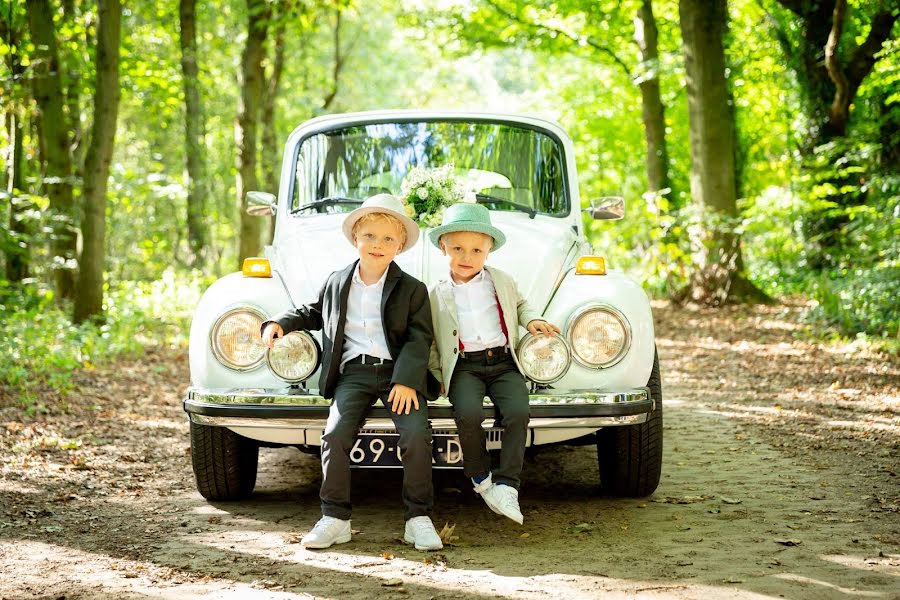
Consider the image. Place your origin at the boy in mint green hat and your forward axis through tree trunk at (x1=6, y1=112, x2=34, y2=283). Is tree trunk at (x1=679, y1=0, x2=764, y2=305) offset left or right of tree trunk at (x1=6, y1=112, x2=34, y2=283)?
right

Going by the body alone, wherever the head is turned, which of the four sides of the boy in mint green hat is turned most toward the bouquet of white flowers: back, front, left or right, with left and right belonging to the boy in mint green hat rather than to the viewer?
back

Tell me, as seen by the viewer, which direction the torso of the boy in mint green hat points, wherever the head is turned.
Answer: toward the camera

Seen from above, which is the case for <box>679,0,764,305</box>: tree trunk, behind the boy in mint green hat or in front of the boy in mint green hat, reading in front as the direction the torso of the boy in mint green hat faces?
behind

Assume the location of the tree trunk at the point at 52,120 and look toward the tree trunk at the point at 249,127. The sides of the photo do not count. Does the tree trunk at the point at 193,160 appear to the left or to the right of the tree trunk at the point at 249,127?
left

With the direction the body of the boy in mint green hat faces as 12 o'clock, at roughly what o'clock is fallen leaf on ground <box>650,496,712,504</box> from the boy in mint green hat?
The fallen leaf on ground is roughly at 8 o'clock from the boy in mint green hat.

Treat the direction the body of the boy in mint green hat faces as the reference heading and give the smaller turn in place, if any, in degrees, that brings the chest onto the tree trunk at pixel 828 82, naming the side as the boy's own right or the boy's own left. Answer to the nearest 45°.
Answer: approximately 135° to the boy's own left

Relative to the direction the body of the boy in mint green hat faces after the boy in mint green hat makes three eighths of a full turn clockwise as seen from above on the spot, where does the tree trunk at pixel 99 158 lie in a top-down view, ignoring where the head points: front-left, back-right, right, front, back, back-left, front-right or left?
front

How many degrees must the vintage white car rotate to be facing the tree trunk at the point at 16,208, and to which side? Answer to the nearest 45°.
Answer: approximately 135° to its right

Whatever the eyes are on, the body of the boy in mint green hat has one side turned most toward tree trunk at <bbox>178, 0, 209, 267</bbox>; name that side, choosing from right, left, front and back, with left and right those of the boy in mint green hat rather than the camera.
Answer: back

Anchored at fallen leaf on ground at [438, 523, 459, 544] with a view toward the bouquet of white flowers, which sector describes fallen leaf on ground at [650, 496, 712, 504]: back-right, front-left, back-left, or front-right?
front-right

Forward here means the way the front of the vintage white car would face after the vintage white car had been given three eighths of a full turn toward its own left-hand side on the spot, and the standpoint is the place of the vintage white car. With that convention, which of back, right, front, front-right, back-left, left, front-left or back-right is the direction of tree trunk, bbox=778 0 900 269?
front

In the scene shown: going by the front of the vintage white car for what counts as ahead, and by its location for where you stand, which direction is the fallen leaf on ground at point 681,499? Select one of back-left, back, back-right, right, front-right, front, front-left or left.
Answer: left

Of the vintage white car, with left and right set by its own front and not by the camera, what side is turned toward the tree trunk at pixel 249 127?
back

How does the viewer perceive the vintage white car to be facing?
facing the viewer
